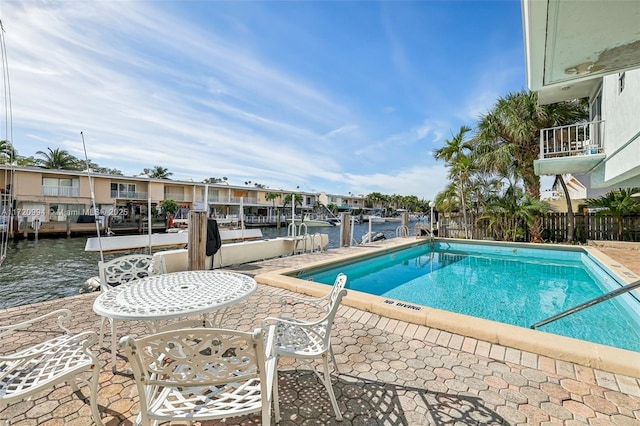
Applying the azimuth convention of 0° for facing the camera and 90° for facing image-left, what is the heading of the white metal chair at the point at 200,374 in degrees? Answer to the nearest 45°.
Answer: approximately 180°

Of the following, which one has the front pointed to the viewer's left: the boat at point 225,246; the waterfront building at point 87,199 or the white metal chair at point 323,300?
the white metal chair

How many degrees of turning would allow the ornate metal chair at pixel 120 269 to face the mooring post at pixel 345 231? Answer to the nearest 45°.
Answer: approximately 90° to its left

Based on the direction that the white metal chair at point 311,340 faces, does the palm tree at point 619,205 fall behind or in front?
behind

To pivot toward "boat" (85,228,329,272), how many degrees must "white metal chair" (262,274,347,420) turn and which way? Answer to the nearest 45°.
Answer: approximately 90° to its right

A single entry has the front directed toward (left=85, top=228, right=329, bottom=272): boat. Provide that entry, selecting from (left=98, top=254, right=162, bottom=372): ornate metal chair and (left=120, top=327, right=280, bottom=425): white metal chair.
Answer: the white metal chair

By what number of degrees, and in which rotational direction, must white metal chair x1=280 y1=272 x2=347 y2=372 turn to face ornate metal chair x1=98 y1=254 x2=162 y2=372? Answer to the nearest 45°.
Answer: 0° — it already faces it

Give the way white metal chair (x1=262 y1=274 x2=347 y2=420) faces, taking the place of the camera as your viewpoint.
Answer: facing to the left of the viewer

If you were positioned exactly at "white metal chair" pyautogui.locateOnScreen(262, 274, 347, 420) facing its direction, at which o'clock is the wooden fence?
The wooden fence is roughly at 5 o'clock from the white metal chair.

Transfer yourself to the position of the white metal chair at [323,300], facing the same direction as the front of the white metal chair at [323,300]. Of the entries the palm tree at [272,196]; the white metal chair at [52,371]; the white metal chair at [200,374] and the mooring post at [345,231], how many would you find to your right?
2

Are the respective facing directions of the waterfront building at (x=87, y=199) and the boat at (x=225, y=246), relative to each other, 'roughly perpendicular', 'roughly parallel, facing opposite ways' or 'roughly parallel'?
roughly perpendicular

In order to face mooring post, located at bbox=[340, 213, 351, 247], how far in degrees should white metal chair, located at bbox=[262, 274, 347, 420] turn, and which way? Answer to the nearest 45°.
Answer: approximately 90° to its right

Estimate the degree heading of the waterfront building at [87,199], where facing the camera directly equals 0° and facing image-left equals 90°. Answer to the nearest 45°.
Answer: approximately 315°
